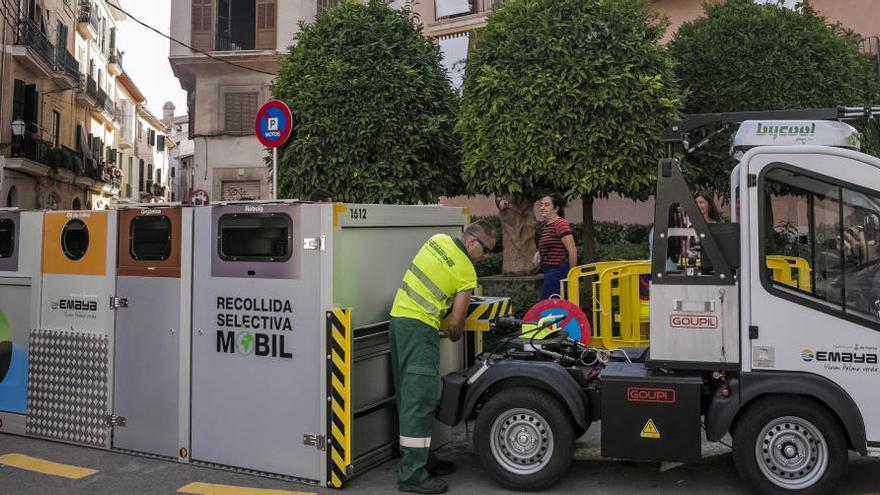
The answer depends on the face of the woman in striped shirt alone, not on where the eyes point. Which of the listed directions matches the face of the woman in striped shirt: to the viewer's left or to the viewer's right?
to the viewer's left

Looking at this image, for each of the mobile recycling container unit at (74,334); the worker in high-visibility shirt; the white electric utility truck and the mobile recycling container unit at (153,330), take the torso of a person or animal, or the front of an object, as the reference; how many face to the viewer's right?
2

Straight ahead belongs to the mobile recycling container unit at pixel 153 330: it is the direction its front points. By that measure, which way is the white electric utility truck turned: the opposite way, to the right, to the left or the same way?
to the left

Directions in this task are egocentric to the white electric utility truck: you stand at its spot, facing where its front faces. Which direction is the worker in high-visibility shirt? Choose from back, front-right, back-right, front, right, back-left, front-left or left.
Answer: back

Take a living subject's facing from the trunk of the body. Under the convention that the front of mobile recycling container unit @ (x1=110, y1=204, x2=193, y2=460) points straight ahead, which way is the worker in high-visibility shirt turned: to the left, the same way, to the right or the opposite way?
to the left

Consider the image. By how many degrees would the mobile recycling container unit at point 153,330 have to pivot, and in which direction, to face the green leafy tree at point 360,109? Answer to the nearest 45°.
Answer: approximately 180°

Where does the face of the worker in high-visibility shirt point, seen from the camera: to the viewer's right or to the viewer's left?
to the viewer's right

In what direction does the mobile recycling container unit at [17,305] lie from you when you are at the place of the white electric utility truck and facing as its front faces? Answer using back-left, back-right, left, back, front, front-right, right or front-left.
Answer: back

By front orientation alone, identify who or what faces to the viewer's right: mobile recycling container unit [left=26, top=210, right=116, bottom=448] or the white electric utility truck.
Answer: the white electric utility truck

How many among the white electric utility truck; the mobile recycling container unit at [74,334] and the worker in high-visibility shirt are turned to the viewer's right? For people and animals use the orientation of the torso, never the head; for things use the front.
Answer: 2

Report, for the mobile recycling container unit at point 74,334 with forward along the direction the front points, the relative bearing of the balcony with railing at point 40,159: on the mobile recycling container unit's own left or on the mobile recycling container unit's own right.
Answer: on the mobile recycling container unit's own right

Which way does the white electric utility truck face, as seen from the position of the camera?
facing to the right of the viewer

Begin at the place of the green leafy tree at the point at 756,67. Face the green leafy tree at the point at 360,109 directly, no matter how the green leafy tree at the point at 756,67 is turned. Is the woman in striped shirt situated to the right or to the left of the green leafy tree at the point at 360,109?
left

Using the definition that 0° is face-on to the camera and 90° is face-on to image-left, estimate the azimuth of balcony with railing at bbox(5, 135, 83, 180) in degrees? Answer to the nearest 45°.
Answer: approximately 315°

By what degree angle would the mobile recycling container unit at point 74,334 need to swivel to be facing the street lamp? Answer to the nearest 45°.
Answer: approximately 135° to its right

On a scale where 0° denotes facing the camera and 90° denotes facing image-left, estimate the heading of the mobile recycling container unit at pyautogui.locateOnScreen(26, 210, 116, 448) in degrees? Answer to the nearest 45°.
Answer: approximately 45°
